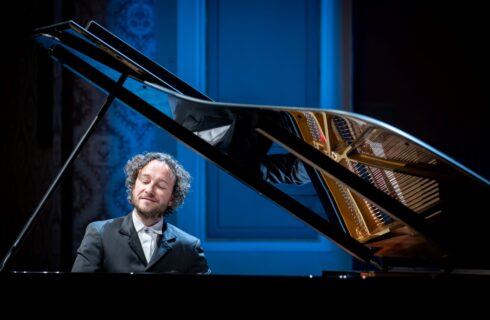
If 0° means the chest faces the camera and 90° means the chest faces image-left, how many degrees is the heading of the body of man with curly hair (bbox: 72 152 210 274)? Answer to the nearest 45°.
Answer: approximately 0°

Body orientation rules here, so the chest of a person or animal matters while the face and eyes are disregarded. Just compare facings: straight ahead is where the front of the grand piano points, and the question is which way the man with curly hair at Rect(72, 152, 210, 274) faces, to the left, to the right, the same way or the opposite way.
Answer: the opposite way

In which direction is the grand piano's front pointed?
away from the camera

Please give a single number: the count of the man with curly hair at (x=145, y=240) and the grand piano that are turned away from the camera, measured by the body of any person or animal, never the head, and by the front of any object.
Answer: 1
